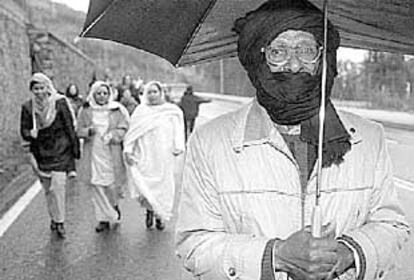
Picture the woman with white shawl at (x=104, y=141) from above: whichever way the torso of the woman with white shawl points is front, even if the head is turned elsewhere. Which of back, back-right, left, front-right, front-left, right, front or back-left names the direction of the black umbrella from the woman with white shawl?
front

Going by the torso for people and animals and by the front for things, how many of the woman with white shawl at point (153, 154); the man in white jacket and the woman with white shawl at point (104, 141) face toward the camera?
3

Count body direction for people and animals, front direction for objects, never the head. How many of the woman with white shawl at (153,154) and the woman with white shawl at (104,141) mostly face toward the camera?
2

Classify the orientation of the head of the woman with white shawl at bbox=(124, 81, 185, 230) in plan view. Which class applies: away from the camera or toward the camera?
toward the camera

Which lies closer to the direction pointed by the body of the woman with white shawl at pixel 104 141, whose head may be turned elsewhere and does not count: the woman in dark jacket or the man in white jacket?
the man in white jacket

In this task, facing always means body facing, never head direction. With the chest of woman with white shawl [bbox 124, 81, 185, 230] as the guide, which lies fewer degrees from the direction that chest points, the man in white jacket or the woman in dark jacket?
the man in white jacket

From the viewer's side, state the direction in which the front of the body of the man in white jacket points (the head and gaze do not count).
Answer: toward the camera

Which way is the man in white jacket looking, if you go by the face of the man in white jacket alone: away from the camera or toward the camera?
toward the camera

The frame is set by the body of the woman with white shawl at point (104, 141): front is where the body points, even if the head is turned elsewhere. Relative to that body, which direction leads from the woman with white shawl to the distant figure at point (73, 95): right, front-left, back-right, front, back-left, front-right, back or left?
back

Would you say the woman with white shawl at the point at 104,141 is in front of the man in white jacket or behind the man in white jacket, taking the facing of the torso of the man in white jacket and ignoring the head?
behind

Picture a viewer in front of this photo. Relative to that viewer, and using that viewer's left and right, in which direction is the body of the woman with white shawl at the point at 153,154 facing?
facing the viewer

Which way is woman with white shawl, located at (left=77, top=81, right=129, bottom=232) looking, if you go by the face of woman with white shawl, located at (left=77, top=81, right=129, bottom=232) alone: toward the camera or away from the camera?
toward the camera
